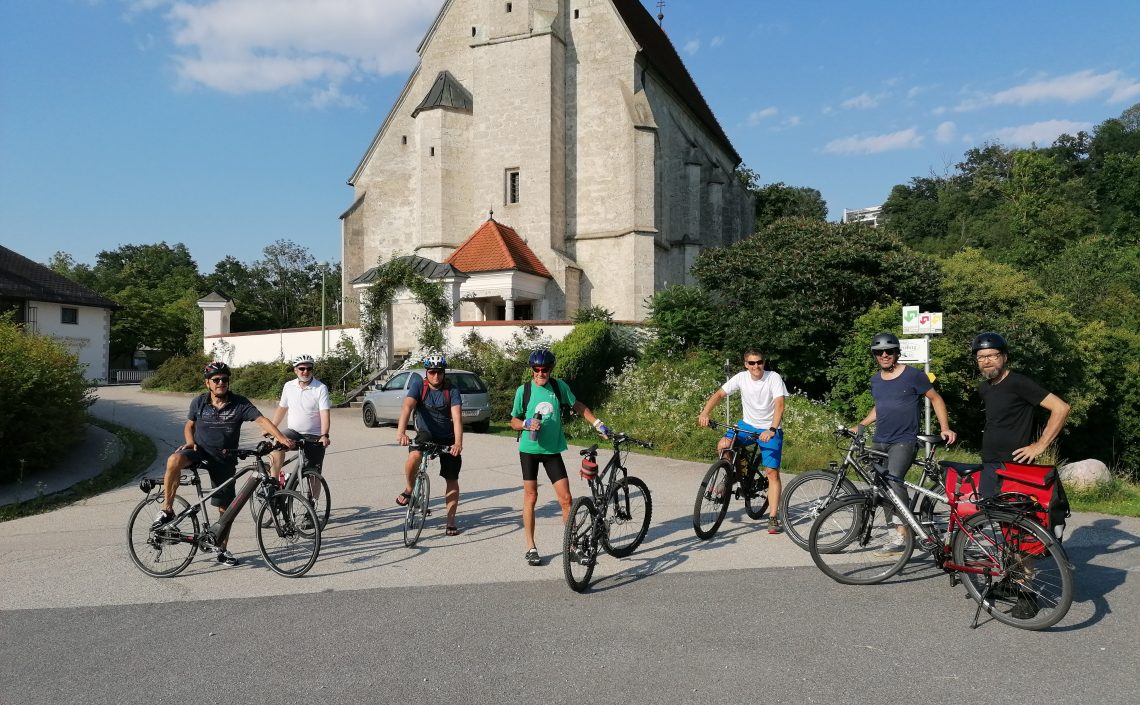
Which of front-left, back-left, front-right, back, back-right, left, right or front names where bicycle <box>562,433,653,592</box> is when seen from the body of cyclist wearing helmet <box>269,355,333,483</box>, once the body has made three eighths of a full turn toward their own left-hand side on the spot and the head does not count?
right

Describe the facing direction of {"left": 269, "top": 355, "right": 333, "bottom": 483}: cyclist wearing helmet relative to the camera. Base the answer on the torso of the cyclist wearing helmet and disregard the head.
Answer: toward the camera

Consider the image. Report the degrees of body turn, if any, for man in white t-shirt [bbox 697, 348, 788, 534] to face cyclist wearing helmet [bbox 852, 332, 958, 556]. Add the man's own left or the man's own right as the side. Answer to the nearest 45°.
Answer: approximately 45° to the man's own left

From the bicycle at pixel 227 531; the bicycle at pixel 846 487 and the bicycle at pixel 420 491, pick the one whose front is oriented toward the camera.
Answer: the bicycle at pixel 420 491

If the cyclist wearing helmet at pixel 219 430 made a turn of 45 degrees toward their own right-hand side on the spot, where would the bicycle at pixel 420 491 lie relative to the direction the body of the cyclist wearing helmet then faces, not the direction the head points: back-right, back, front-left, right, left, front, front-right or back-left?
back-left

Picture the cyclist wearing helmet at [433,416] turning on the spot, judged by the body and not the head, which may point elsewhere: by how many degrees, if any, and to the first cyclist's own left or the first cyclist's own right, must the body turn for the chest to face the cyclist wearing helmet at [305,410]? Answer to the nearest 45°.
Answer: approximately 135° to the first cyclist's own right

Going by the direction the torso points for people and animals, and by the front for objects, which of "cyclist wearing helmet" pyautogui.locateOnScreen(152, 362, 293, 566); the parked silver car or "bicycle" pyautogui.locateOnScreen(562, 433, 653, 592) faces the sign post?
the bicycle

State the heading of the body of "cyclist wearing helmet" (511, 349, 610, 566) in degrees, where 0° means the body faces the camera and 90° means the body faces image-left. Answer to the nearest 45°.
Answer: approximately 0°

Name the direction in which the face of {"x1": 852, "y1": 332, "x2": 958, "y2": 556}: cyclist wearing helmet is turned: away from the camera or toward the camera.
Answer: toward the camera

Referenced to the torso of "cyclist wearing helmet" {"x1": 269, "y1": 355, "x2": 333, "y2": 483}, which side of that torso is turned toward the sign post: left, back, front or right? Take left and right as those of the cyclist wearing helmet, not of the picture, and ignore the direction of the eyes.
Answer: left

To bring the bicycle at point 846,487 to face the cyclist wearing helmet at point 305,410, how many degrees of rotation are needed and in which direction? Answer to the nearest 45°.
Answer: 0° — it already faces them

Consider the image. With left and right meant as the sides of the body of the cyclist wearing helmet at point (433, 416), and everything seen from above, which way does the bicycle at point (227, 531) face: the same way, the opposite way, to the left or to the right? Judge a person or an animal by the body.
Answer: to the left

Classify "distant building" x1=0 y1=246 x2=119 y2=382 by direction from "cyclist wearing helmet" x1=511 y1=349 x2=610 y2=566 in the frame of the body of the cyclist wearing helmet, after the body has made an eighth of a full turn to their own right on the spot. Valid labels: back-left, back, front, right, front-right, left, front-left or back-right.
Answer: right

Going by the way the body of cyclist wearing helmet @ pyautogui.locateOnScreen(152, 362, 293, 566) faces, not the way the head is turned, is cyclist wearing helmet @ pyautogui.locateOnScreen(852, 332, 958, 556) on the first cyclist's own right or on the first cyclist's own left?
on the first cyclist's own left

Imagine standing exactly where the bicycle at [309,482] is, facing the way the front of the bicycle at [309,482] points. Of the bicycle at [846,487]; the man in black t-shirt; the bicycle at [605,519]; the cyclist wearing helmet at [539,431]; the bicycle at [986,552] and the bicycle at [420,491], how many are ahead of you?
6

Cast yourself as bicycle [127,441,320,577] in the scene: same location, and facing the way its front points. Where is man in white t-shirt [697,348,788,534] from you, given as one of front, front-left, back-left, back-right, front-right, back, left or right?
front

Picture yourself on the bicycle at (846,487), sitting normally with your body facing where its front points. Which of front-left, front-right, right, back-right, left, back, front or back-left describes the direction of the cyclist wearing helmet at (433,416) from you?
front

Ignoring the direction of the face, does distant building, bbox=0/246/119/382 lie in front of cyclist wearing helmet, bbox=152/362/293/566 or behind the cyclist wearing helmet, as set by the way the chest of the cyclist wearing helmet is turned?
behind

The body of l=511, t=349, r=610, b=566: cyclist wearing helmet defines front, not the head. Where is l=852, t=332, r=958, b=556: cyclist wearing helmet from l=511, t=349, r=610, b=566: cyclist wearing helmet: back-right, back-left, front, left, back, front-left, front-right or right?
left

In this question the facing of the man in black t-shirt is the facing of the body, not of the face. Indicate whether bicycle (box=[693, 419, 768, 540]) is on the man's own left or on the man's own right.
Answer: on the man's own right
